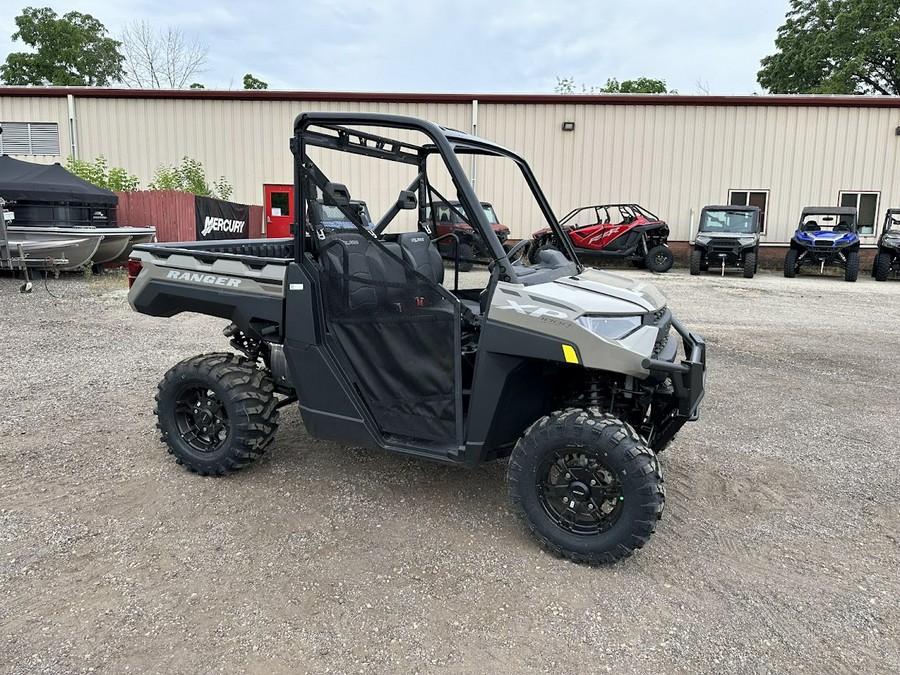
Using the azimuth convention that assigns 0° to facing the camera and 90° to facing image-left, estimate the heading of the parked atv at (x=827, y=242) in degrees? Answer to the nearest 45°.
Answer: approximately 0°

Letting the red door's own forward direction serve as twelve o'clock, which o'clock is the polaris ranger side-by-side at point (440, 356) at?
The polaris ranger side-by-side is roughly at 12 o'clock from the red door.

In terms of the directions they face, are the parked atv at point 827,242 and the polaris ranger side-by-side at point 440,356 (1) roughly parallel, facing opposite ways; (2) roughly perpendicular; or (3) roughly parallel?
roughly perpendicular

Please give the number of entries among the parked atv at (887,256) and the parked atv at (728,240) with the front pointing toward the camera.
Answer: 2

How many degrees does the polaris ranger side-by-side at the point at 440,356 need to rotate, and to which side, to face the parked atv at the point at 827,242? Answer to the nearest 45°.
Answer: approximately 90° to its left

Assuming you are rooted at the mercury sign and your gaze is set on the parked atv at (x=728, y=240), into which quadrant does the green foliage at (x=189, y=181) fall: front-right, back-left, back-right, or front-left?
back-left

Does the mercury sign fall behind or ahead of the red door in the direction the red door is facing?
ahead

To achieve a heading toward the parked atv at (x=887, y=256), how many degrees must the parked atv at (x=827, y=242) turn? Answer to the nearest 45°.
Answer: approximately 90° to its left

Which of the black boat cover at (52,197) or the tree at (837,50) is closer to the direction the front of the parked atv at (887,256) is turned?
the black boat cover
